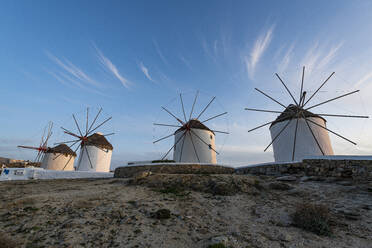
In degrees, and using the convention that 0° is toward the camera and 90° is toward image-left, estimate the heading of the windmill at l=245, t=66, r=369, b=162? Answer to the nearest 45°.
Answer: approximately 0°

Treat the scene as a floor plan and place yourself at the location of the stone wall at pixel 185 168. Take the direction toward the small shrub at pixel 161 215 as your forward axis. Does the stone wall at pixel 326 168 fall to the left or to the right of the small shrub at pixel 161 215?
left

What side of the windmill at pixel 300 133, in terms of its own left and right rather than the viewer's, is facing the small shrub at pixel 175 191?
front

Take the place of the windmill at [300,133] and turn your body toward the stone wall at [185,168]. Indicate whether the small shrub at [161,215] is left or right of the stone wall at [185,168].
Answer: left

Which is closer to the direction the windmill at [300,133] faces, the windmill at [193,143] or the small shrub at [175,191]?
the small shrub

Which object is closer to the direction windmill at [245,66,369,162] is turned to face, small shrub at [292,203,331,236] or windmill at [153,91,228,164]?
the small shrub

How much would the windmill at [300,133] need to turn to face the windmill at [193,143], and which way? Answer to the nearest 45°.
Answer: approximately 90° to its right

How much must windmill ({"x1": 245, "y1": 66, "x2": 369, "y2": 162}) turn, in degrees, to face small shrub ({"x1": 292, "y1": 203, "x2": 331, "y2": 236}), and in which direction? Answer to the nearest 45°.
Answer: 0° — it already faces it
